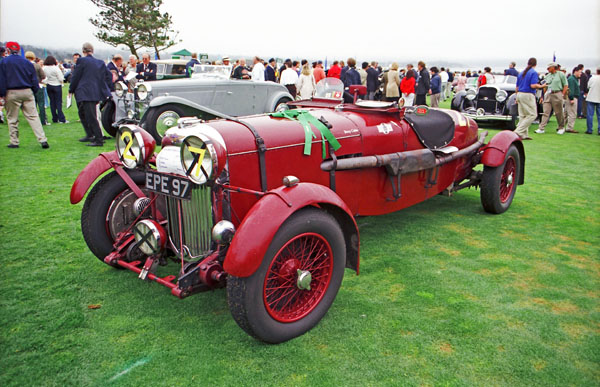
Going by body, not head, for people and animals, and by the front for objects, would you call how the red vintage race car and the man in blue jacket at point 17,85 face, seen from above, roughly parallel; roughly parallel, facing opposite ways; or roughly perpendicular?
roughly perpendicular

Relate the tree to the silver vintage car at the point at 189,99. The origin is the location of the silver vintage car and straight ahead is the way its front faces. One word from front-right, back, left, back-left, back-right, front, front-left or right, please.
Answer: back-right

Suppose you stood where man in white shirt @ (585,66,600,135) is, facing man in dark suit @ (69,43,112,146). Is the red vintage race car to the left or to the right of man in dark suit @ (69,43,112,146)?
left

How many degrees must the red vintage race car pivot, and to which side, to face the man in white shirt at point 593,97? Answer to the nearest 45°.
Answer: approximately 180°

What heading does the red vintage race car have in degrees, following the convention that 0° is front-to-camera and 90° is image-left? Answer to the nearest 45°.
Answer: approximately 45°

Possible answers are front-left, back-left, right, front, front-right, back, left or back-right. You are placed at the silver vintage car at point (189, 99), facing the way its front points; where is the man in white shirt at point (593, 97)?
back-left

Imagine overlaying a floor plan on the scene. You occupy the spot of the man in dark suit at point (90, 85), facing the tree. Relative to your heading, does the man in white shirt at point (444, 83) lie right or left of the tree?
right

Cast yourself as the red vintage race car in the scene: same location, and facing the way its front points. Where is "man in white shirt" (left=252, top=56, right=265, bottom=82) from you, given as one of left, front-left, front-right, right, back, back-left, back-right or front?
back-right
